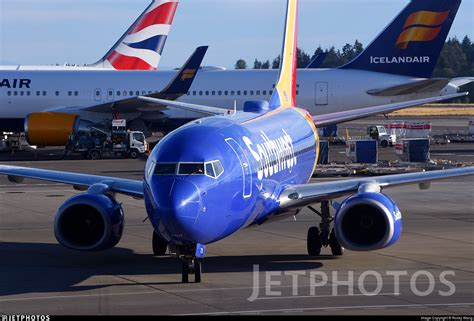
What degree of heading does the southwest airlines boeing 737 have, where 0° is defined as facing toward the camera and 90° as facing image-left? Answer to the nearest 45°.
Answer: approximately 0°
